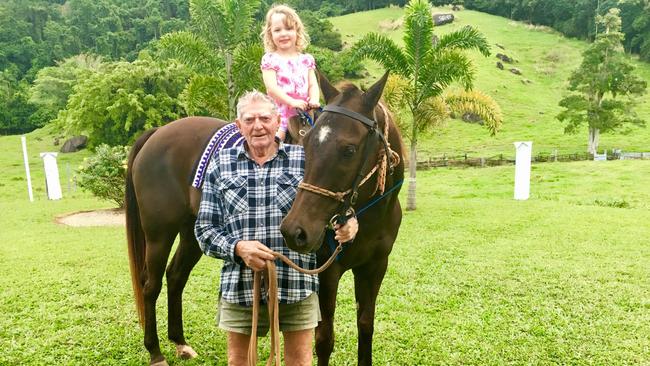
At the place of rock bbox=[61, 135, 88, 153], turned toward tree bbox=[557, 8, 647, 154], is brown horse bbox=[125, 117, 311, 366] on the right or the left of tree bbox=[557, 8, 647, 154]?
right

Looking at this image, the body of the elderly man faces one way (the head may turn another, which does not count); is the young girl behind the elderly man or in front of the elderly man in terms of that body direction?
behind

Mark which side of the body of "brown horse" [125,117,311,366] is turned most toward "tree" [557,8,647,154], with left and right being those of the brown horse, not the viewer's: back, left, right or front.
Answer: left

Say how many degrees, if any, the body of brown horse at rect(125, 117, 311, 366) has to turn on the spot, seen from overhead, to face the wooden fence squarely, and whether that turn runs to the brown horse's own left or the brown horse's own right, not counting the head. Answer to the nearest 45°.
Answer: approximately 90° to the brown horse's own left

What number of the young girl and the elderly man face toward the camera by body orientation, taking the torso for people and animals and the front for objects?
2

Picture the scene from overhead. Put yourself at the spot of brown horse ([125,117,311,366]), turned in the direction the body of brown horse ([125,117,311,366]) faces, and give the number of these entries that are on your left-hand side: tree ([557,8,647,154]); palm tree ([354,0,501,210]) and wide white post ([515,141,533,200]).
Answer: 3

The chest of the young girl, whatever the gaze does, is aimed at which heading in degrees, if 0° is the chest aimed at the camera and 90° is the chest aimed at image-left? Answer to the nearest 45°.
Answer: approximately 0°

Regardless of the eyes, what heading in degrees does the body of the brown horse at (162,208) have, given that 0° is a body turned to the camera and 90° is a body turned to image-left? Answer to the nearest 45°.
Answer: approximately 315°

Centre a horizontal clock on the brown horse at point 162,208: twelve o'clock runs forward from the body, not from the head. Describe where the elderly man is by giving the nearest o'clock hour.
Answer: The elderly man is roughly at 1 o'clock from the brown horse.

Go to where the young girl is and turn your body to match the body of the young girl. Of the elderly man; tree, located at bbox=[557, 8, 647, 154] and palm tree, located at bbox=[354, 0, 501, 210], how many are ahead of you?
1

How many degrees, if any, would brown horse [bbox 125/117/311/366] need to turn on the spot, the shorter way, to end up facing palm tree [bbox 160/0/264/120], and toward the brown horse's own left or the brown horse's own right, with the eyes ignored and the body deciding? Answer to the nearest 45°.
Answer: approximately 135° to the brown horse's own left
